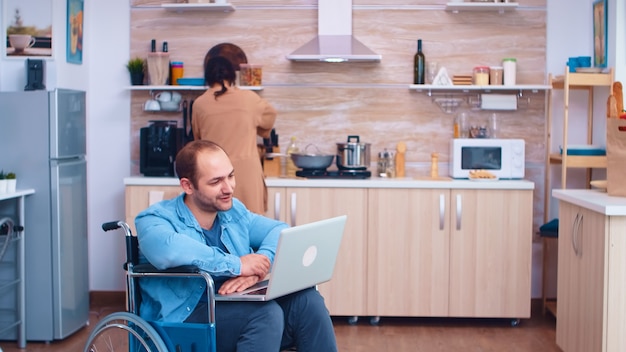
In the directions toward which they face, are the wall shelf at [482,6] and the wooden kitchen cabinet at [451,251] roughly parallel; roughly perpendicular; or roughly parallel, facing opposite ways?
roughly parallel

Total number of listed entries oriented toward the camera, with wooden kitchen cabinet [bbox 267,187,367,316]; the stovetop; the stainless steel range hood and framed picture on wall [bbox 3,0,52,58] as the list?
4

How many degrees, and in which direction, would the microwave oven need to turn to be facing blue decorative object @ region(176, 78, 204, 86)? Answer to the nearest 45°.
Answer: approximately 90° to its right

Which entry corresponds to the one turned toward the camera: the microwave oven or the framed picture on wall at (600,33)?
the microwave oven

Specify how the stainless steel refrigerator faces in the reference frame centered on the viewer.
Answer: facing the viewer and to the right of the viewer

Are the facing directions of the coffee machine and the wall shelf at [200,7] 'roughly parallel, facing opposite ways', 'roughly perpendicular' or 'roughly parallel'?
roughly parallel

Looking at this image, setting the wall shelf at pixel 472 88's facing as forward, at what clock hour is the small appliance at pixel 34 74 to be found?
The small appliance is roughly at 2 o'clock from the wall shelf.

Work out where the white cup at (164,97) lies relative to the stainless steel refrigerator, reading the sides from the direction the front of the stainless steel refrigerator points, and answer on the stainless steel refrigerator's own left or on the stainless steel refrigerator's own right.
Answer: on the stainless steel refrigerator's own left

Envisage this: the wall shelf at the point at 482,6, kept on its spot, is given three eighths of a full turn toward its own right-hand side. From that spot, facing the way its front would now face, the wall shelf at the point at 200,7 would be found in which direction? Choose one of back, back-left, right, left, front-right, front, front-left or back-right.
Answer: front-left

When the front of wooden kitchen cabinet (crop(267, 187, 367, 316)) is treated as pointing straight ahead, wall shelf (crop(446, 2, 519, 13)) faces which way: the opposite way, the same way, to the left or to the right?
the same way

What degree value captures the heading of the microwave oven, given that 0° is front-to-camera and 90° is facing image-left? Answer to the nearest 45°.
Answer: approximately 0°

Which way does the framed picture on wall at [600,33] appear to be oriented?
to the viewer's left

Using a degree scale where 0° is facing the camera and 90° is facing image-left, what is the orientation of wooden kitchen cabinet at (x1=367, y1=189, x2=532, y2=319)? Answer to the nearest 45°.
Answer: approximately 0°

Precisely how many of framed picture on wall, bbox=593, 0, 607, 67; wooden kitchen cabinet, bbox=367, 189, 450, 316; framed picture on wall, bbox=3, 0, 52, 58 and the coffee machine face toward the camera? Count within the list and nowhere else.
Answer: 3

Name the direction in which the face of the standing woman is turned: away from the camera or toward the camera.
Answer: away from the camera

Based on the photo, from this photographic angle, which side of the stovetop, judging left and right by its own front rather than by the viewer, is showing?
front

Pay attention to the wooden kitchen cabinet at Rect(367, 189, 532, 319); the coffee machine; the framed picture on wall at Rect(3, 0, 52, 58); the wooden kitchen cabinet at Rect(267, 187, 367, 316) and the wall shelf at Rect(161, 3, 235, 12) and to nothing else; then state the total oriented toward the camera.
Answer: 5

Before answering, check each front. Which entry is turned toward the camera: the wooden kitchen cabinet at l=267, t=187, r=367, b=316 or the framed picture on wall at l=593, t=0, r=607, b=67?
the wooden kitchen cabinet

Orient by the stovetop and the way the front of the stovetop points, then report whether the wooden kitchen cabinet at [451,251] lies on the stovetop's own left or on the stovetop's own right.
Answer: on the stovetop's own left

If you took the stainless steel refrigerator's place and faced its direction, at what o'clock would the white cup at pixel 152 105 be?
The white cup is roughly at 9 o'clock from the stainless steel refrigerator.

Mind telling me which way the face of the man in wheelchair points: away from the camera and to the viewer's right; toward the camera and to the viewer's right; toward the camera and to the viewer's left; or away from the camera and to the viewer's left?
toward the camera and to the viewer's right
